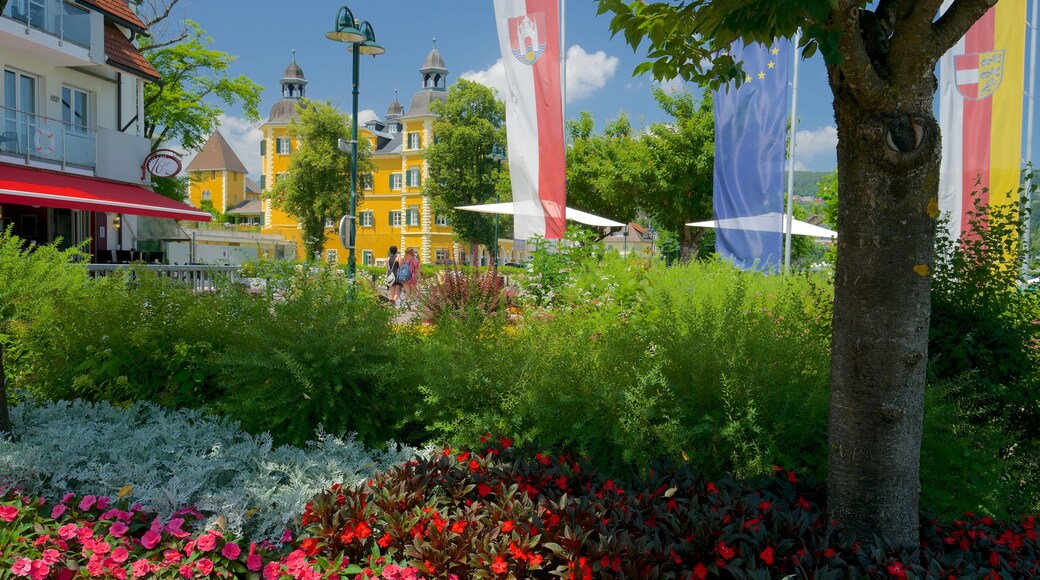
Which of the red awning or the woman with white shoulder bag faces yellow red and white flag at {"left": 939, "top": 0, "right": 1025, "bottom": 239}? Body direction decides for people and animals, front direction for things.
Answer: the red awning

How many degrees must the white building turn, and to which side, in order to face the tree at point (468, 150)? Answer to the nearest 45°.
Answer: approximately 90° to its left

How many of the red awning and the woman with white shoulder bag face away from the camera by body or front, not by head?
1

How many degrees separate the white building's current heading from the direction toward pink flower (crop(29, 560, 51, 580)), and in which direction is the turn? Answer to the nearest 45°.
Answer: approximately 45° to its right

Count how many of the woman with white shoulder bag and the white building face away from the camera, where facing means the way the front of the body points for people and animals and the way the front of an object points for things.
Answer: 1

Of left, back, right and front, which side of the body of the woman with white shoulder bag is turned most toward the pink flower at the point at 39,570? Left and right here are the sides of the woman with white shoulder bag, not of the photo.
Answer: back

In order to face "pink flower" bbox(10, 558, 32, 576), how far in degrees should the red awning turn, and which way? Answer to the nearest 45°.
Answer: approximately 45° to its right

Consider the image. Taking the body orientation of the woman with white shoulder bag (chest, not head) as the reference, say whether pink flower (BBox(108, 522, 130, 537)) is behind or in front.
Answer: behind

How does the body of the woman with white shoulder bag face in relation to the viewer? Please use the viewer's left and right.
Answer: facing away from the viewer

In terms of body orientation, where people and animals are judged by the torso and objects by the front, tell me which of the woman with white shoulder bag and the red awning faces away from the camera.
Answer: the woman with white shoulder bag

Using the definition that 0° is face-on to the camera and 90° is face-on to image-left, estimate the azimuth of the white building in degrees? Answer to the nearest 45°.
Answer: approximately 315°

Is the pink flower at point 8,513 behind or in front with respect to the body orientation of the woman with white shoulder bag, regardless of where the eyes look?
behind
